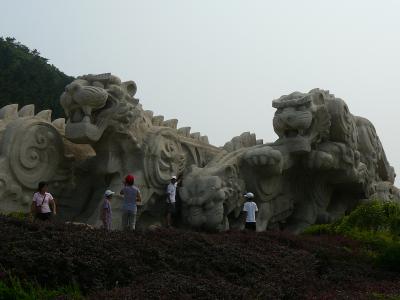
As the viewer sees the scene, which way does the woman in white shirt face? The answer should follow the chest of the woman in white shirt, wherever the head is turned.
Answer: toward the camera

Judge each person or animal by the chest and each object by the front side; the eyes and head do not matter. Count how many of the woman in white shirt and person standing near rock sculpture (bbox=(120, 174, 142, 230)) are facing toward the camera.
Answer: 1

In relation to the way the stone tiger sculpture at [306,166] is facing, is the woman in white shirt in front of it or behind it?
in front

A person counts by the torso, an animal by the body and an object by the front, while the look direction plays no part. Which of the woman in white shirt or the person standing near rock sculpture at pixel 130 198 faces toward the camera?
the woman in white shirt

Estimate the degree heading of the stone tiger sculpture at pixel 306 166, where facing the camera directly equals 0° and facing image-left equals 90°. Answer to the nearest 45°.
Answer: approximately 45°

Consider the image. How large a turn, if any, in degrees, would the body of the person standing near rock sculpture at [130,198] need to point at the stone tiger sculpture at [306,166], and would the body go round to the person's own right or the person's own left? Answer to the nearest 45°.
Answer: approximately 45° to the person's own right

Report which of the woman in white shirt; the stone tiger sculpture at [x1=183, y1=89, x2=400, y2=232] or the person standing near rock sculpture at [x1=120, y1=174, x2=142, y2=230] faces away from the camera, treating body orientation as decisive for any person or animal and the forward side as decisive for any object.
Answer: the person standing near rock sculpture

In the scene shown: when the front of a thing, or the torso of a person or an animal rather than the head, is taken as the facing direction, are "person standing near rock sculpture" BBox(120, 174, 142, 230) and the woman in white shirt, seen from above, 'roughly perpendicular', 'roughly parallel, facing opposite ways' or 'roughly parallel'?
roughly parallel, facing opposite ways

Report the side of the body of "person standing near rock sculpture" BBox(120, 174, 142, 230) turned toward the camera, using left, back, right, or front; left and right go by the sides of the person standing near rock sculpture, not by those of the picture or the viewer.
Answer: back

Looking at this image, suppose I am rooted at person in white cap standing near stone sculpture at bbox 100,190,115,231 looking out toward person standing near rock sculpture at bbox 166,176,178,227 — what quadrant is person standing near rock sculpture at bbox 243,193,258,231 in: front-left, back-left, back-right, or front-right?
front-right

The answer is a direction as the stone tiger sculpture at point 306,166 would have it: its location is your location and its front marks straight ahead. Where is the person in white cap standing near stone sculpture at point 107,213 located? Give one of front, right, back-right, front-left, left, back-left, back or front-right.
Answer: front
